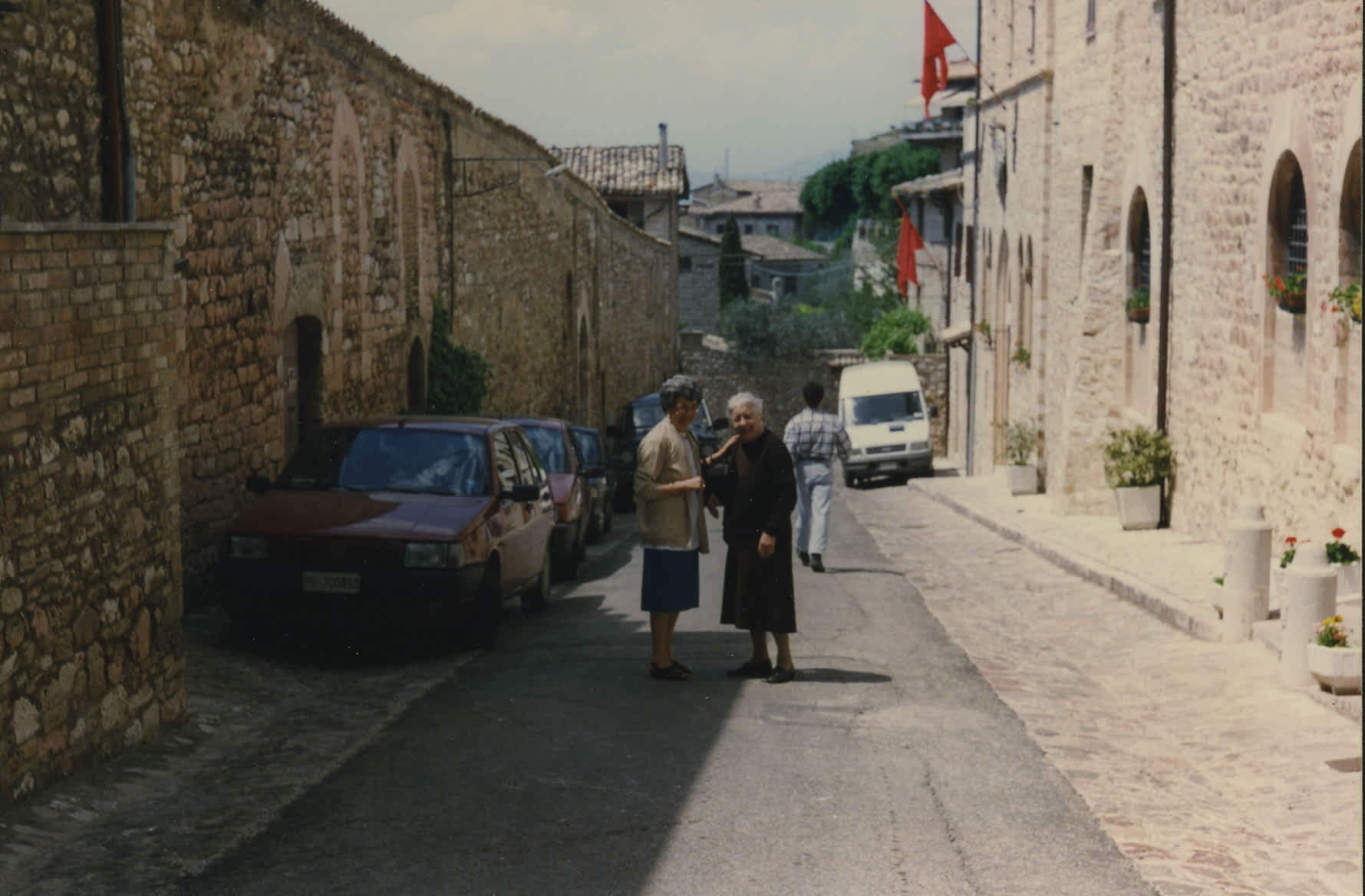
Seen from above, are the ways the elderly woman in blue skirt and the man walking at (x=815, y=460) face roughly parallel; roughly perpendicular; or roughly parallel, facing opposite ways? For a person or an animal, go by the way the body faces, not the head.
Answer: roughly perpendicular

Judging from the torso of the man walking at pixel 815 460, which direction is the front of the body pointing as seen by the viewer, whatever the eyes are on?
away from the camera

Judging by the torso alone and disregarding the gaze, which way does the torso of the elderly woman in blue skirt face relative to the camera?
to the viewer's right

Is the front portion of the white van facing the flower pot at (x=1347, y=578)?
yes

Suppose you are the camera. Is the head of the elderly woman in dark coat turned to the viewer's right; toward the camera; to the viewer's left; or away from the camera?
toward the camera

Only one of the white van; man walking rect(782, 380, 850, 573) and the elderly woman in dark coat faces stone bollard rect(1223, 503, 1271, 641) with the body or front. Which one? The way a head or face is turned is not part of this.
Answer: the white van

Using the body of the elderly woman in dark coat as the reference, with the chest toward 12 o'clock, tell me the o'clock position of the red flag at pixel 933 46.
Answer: The red flag is roughly at 5 o'clock from the elderly woman in dark coat.

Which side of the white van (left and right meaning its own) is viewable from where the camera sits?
front

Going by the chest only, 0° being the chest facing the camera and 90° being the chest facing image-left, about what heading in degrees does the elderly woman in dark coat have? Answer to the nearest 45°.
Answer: approximately 45°

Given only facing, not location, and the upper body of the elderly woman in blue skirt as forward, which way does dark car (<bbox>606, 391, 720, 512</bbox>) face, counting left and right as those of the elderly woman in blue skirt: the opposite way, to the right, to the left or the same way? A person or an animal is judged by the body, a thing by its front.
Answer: to the right

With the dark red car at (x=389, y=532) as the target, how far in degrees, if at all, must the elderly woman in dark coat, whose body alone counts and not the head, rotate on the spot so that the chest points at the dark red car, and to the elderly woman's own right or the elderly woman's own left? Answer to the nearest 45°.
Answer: approximately 45° to the elderly woman's own right

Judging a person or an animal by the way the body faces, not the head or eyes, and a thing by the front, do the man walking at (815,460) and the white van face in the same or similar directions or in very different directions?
very different directions

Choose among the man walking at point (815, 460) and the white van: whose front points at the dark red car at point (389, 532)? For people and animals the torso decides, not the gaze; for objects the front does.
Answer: the white van

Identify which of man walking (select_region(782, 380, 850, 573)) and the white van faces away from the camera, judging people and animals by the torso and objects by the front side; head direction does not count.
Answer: the man walking

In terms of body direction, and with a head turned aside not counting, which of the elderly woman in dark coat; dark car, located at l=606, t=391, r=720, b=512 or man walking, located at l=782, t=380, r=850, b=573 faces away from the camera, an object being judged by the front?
the man walking

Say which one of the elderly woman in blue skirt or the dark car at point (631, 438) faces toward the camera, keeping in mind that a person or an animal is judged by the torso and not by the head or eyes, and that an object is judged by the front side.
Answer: the dark car

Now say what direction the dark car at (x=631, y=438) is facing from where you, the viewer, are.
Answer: facing the viewer

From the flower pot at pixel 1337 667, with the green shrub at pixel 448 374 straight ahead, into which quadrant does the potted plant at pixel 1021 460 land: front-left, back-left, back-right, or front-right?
front-right
